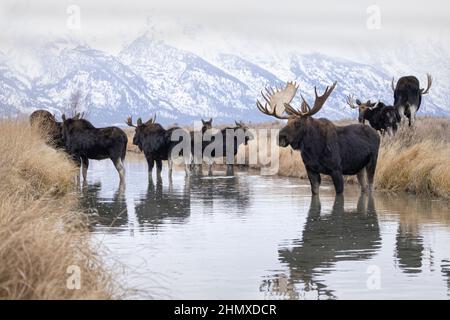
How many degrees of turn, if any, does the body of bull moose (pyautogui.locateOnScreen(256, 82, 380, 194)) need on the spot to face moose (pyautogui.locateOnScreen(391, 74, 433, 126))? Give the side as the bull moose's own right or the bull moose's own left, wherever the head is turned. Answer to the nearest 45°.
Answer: approximately 135° to the bull moose's own right

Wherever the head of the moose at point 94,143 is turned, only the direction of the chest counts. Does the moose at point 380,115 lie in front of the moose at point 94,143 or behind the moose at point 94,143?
behind

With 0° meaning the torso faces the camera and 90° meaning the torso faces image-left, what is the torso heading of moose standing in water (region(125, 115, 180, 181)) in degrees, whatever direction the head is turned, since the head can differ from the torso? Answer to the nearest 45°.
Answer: approximately 45°

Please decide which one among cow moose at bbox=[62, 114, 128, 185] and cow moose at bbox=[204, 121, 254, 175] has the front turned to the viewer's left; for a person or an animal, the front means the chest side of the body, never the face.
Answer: cow moose at bbox=[62, 114, 128, 185]

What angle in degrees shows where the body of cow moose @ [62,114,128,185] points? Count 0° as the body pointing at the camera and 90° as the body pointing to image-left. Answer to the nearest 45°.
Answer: approximately 90°

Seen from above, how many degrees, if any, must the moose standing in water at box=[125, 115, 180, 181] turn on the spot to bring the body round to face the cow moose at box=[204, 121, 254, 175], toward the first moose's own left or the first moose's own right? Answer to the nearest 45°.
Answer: approximately 180°

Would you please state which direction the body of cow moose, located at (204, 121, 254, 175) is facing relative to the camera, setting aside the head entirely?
to the viewer's right

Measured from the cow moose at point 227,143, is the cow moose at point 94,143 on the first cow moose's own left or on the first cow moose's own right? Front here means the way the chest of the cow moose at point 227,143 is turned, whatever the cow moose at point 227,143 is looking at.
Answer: on the first cow moose's own right

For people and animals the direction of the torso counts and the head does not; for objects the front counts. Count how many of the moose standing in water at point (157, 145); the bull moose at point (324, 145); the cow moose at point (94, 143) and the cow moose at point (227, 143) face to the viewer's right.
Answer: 1

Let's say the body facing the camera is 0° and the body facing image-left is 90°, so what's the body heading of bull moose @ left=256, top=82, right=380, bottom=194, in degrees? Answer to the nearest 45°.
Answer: approximately 45°

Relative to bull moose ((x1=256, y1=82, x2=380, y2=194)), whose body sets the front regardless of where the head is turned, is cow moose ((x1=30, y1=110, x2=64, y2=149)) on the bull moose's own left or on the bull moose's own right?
on the bull moose's own right
